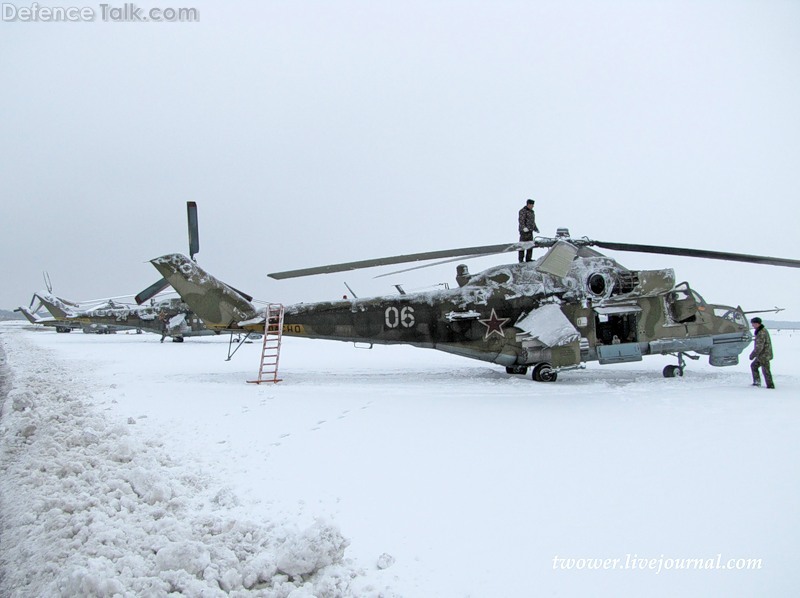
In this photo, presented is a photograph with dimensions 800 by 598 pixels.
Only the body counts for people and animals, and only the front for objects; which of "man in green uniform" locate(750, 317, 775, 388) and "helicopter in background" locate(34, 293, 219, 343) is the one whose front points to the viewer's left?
the man in green uniform

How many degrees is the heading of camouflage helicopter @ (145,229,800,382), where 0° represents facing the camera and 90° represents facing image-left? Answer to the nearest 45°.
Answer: approximately 270°

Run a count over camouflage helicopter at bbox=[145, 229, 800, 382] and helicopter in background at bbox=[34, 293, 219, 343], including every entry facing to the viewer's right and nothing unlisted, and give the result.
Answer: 2

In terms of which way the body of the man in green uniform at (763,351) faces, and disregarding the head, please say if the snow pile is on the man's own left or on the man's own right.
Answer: on the man's own left

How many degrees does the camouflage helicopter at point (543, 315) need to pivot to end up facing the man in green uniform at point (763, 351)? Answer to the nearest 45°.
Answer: approximately 45° to its right

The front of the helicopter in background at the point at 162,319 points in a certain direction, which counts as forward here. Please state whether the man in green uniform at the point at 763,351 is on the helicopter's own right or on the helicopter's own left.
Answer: on the helicopter's own right

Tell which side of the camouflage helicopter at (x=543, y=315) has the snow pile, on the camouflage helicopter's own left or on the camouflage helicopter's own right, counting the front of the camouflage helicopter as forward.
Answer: on the camouflage helicopter's own right

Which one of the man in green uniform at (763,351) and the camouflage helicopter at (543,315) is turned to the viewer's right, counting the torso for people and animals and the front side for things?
the camouflage helicopter

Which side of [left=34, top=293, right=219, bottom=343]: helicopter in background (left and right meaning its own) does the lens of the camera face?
right

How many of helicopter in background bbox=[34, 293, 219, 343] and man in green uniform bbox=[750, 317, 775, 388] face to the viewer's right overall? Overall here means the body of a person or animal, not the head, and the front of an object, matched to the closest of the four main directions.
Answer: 1

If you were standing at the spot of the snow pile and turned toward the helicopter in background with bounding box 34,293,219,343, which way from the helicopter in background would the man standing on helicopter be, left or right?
right

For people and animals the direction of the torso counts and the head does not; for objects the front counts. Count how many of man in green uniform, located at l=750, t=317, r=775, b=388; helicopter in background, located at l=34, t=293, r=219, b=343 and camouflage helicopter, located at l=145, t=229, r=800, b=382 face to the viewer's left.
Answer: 1

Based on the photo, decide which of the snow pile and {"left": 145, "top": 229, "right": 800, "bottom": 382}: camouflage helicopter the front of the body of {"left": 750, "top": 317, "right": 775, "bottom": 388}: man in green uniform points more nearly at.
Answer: the camouflage helicopter

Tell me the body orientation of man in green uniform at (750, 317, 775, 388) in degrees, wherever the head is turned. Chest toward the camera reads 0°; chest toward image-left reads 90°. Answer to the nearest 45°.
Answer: approximately 90°

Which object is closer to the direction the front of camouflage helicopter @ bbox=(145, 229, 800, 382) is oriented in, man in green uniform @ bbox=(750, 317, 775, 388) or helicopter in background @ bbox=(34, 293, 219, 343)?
the man in green uniform
